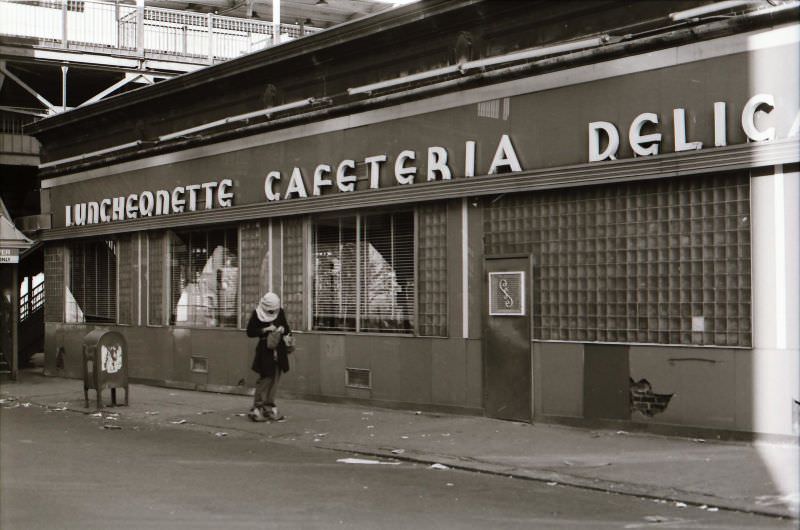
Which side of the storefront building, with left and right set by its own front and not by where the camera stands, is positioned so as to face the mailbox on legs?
right

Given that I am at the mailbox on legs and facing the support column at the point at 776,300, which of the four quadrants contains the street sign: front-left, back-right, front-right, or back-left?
back-left

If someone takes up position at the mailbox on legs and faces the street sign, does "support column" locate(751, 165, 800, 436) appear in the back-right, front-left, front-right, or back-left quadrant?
back-right

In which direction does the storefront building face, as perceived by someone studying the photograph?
facing the viewer and to the left of the viewer

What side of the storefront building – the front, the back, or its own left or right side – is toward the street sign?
right
